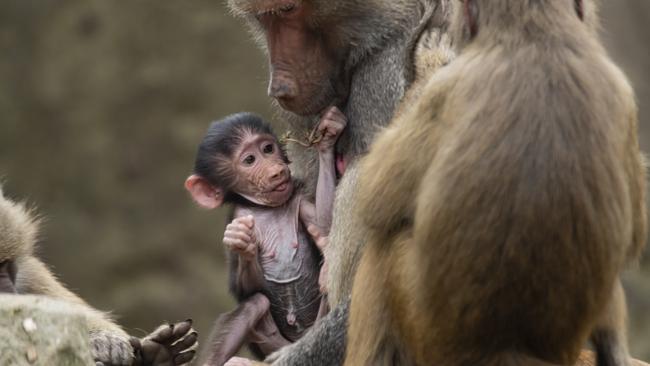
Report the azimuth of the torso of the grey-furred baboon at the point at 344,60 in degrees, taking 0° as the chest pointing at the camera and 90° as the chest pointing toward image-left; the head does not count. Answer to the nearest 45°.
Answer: approximately 45°

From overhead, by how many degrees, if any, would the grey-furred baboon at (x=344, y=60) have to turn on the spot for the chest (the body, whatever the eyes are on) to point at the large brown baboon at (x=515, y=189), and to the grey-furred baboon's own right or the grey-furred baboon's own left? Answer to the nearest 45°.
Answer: approximately 45° to the grey-furred baboon's own left

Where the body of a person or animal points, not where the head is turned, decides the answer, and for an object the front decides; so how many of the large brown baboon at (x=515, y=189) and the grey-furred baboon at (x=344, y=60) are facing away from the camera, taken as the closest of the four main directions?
1

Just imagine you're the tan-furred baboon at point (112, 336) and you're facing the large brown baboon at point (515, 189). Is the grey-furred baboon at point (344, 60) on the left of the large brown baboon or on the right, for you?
left

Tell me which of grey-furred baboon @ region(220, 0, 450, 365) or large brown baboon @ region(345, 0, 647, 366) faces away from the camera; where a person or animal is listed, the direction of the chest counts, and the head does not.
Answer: the large brown baboon

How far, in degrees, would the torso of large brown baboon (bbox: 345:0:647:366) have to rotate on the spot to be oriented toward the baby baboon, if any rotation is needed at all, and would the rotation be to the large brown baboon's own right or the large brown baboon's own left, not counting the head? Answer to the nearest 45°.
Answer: approximately 45° to the large brown baboon's own left

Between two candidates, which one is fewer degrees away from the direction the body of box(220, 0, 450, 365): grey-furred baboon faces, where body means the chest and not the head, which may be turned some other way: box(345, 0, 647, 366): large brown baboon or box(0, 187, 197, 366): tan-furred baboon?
the tan-furred baboon

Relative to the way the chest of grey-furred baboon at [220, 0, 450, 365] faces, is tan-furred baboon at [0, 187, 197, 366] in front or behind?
in front

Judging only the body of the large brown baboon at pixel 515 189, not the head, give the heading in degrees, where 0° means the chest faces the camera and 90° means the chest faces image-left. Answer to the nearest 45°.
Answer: approximately 180°
